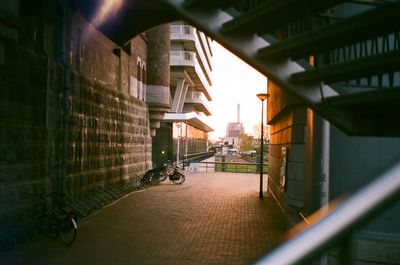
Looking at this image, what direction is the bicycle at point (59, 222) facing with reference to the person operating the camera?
facing away from the viewer and to the left of the viewer

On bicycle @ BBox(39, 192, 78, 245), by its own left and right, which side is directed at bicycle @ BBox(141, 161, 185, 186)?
right

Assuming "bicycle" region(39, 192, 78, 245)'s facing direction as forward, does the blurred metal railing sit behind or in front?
behind

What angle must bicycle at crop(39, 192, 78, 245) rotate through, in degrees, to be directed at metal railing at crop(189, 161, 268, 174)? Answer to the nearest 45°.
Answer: approximately 90° to its right

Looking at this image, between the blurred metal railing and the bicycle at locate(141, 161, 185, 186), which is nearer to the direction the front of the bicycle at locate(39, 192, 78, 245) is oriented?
the bicycle

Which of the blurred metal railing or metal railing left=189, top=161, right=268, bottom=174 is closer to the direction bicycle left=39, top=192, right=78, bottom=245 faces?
the metal railing
